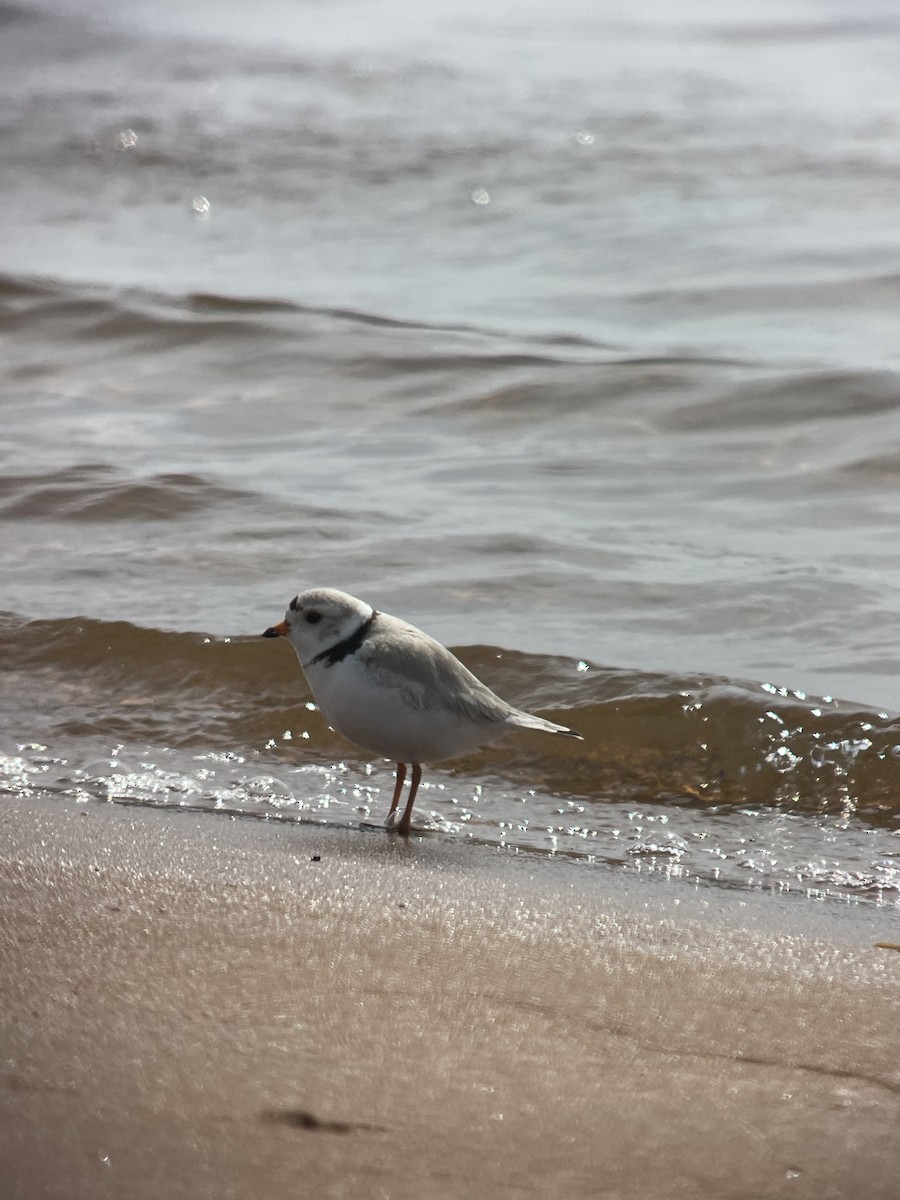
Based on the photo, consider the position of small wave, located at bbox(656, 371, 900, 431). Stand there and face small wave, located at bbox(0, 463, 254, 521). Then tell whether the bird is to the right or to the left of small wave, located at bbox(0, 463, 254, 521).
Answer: left

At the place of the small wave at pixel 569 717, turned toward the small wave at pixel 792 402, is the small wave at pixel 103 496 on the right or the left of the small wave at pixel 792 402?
left

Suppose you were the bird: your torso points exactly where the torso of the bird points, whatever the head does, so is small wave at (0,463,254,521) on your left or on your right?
on your right

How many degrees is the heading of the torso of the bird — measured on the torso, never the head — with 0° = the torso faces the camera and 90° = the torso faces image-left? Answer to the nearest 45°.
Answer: approximately 90°

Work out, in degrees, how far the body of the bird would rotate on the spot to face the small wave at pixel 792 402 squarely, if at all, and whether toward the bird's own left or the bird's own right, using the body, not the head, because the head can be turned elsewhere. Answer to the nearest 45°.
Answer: approximately 90° to the bird's own right
